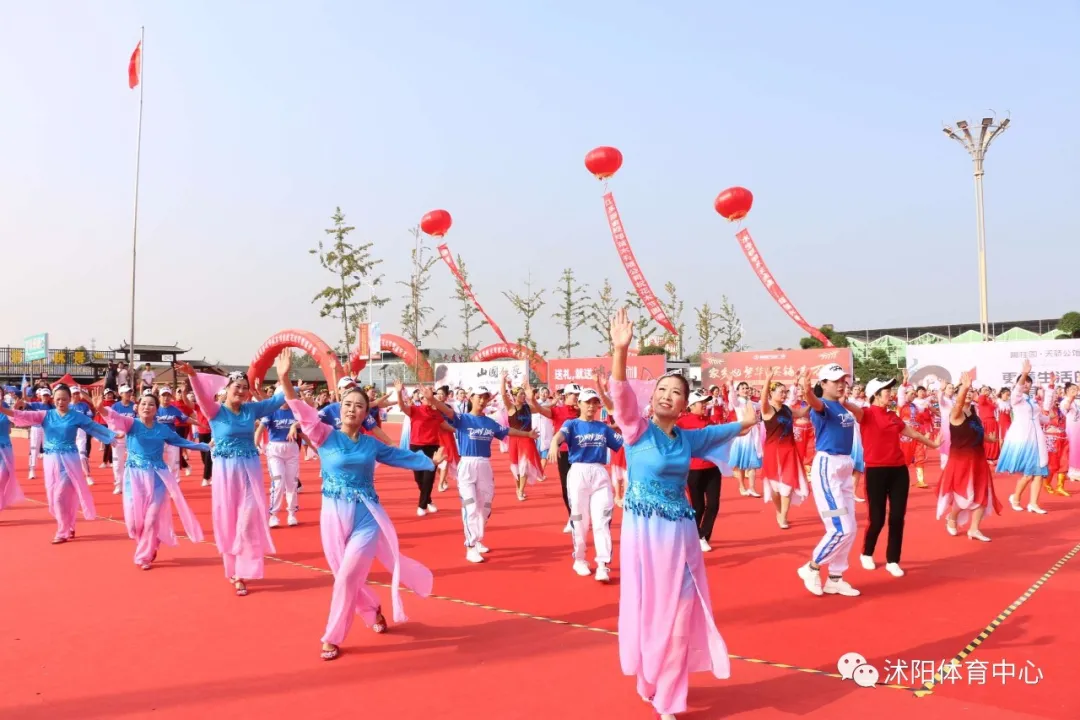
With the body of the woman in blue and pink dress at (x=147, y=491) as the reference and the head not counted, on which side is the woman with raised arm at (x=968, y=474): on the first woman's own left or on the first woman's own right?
on the first woman's own left

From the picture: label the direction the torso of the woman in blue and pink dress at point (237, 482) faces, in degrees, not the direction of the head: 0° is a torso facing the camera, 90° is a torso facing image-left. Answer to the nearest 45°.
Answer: approximately 0°

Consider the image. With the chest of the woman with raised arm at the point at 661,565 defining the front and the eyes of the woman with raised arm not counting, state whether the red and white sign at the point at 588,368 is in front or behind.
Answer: behind

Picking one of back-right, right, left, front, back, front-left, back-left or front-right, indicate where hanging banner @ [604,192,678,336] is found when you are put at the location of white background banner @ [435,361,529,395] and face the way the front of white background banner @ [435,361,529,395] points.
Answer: left

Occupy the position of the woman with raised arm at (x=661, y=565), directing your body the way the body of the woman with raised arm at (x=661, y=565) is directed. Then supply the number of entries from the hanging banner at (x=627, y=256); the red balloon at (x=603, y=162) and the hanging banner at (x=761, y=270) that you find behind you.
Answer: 3

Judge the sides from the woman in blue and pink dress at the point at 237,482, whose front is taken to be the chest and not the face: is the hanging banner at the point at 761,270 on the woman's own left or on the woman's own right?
on the woman's own left

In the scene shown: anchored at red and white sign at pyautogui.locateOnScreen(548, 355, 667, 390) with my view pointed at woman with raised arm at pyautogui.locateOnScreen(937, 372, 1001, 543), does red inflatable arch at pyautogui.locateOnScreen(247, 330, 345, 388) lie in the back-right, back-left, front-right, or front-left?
back-right

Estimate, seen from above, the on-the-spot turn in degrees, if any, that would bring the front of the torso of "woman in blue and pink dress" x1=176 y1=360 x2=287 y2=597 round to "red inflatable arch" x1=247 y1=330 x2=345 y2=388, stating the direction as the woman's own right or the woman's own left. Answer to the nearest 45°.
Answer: approximately 180°

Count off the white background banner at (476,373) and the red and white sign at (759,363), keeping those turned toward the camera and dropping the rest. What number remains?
2

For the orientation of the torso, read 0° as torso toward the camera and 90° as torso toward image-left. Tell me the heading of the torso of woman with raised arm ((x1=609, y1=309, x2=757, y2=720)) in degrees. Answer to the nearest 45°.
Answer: approximately 0°

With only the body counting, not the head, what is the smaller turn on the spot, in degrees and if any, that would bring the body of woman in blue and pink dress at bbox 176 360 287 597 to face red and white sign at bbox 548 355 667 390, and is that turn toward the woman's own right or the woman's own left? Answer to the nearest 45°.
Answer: approximately 135° to the woman's own left
